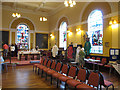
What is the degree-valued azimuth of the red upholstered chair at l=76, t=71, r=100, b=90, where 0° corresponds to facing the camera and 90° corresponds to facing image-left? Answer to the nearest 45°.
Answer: approximately 45°

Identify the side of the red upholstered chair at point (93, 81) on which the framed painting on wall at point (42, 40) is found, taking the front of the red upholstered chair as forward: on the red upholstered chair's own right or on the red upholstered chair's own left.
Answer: on the red upholstered chair's own right

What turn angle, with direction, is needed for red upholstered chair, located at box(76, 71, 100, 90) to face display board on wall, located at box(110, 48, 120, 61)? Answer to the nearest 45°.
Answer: approximately 135° to its right

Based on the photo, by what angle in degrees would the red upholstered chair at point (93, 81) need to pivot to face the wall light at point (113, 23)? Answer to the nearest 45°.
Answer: approximately 135° to its right

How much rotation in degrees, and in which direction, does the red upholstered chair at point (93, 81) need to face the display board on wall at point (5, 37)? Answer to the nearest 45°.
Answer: approximately 90° to its right

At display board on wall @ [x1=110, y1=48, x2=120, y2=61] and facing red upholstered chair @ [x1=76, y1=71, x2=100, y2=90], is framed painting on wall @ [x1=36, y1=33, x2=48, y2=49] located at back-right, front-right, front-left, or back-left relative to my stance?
back-right
